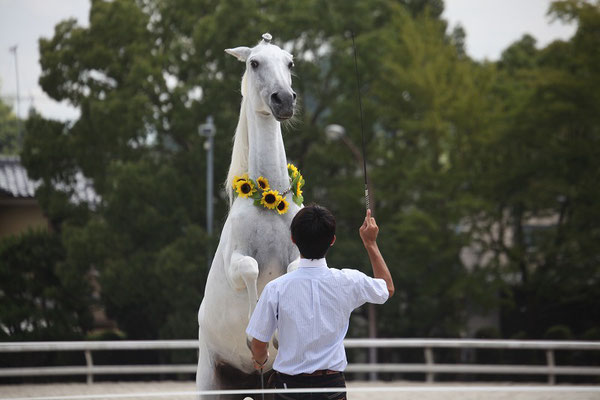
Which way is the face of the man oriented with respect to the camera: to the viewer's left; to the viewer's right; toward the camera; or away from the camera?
away from the camera

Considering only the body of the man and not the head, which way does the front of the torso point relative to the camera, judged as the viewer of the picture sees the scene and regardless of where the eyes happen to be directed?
away from the camera

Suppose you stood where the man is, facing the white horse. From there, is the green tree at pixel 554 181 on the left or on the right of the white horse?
right

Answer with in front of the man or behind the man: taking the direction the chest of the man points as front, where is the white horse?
in front

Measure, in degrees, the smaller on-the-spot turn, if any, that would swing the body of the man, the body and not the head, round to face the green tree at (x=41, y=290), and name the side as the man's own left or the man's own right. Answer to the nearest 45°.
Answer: approximately 45° to the man's own left

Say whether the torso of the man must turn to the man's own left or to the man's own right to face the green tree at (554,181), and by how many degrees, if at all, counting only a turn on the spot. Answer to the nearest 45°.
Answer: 0° — they already face it
